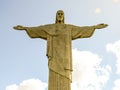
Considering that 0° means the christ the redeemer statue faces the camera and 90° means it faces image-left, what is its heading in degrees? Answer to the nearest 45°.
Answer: approximately 0°
